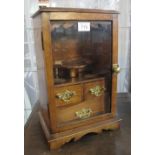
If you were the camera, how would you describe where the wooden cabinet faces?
facing the viewer and to the right of the viewer
